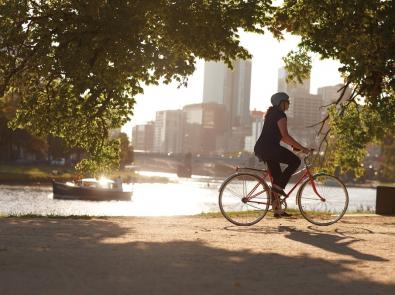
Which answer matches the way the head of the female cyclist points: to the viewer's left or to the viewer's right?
to the viewer's right

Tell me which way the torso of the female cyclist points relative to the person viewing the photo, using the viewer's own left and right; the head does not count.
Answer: facing to the right of the viewer

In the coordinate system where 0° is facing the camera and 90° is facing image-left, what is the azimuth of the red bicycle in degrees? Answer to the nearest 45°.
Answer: approximately 270°
